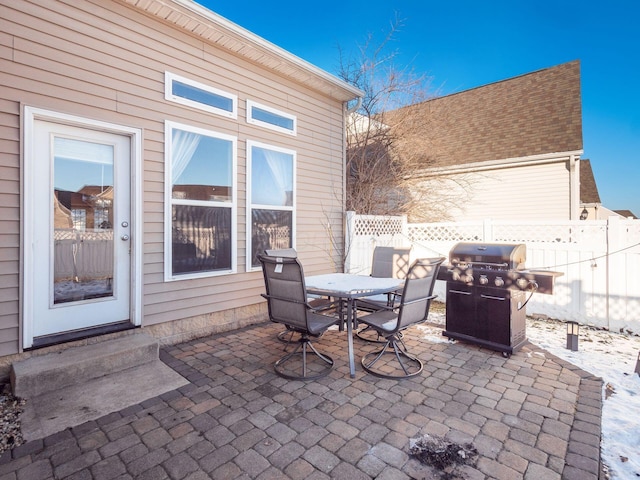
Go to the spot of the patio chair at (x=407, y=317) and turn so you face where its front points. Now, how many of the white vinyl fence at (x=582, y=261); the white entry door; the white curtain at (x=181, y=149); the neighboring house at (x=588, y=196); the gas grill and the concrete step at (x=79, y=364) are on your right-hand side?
3

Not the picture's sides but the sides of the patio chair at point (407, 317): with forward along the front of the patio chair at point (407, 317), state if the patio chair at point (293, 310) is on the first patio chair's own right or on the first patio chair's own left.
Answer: on the first patio chair's own left

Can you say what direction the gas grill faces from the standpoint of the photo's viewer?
facing the viewer and to the left of the viewer

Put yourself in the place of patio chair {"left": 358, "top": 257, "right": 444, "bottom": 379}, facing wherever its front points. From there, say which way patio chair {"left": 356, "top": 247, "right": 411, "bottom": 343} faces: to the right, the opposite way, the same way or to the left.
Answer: to the left

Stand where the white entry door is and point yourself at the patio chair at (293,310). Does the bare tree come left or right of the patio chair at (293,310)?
left

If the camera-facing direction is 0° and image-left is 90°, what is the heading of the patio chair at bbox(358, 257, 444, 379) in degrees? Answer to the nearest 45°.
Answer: approximately 135°

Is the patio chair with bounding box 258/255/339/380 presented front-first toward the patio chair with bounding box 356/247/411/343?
yes

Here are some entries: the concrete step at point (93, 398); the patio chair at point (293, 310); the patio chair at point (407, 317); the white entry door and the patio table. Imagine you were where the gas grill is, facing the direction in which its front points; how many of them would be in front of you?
5

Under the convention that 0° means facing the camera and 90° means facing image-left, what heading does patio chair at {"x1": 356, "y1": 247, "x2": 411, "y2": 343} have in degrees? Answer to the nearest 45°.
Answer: approximately 45°

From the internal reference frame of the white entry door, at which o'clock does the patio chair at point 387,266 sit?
The patio chair is roughly at 11 o'clock from the white entry door.

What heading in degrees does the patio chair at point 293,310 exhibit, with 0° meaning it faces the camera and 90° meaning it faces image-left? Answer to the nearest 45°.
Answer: approximately 225°

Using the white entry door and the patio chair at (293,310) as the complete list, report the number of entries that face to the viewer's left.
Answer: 0

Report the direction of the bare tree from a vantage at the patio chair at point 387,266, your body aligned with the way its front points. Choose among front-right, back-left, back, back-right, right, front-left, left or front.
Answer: back-right

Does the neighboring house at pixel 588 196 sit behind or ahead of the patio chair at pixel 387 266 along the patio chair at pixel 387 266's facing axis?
behind

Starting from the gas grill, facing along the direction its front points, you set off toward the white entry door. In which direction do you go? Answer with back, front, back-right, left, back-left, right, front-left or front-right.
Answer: front

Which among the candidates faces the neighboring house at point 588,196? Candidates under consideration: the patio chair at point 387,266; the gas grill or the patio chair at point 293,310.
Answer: the patio chair at point 293,310

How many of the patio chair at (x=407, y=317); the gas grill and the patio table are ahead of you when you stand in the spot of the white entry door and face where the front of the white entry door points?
3

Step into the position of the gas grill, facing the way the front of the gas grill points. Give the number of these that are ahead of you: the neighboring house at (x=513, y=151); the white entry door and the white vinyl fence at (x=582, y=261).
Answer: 1

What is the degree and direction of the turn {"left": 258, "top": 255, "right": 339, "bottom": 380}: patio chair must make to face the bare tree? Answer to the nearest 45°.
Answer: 0° — it already faces it

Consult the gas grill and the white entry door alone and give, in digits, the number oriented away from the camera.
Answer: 0

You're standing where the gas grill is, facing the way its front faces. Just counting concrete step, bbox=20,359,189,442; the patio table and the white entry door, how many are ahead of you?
3
